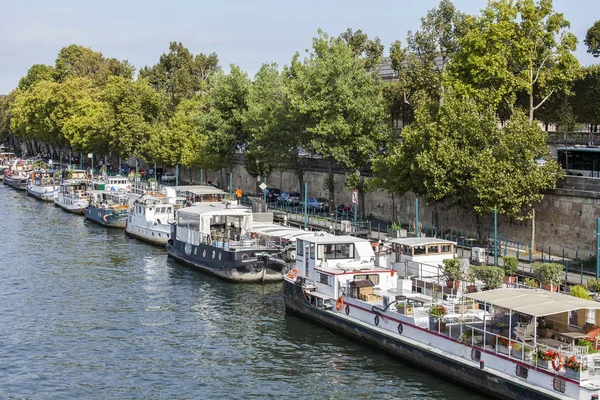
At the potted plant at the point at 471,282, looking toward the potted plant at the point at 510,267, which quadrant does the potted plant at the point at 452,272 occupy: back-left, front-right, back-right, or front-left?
back-left

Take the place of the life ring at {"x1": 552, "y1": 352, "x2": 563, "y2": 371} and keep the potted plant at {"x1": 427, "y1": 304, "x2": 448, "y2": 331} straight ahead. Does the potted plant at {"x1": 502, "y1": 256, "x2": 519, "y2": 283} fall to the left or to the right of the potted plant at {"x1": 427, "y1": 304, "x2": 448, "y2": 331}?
right

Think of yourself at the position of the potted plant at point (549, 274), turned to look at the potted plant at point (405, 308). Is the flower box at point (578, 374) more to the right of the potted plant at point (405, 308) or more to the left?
left
